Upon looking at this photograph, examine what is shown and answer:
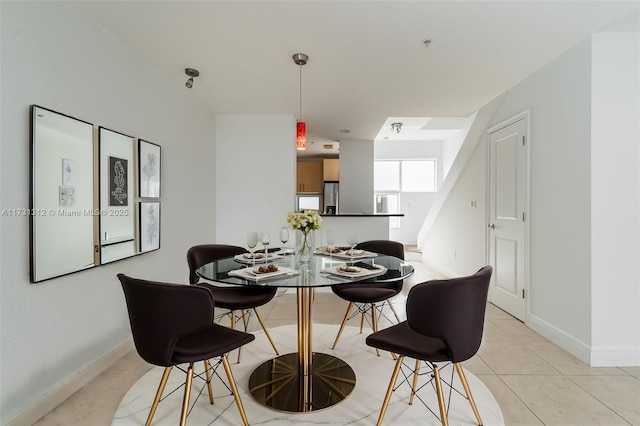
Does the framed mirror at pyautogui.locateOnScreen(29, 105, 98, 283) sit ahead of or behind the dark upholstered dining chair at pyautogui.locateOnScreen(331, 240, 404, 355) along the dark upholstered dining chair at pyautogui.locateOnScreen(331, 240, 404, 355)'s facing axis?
ahead

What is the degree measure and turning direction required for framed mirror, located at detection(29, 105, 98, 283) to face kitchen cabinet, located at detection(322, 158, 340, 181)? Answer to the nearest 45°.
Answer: approximately 90° to its left

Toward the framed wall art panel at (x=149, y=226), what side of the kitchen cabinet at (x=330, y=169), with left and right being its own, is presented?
front

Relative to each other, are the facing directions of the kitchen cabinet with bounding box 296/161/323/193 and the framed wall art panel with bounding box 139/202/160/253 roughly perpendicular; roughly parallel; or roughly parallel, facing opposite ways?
roughly perpendicular

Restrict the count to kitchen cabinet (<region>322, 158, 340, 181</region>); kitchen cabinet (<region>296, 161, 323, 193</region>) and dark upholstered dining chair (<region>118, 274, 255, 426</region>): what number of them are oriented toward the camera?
2

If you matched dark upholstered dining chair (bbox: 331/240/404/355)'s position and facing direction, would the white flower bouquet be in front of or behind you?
in front

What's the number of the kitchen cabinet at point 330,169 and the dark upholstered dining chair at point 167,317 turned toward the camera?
1

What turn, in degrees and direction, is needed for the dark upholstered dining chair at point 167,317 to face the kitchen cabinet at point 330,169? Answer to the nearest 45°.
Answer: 0° — it already faces it

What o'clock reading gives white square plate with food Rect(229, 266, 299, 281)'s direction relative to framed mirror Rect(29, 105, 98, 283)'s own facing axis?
The white square plate with food is roughly at 12 o'clock from the framed mirror.

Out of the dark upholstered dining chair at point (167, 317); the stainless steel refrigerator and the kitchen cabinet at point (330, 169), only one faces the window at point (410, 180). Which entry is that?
the dark upholstered dining chair

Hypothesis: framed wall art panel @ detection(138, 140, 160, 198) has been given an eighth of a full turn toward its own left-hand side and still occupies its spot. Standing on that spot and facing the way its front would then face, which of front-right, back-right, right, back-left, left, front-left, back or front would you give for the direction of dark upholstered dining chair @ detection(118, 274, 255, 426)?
right

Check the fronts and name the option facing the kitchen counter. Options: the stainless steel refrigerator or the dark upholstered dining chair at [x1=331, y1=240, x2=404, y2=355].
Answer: the stainless steel refrigerator

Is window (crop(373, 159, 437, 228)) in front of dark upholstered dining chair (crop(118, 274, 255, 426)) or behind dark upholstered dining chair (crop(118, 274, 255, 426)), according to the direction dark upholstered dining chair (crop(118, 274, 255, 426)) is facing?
in front

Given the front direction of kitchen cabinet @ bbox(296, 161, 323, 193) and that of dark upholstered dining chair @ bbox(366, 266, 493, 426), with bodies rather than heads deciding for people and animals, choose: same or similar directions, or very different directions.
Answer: very different directions

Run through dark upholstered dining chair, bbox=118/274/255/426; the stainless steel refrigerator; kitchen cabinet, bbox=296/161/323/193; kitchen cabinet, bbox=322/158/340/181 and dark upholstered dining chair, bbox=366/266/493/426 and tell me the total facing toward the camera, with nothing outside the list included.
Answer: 3
